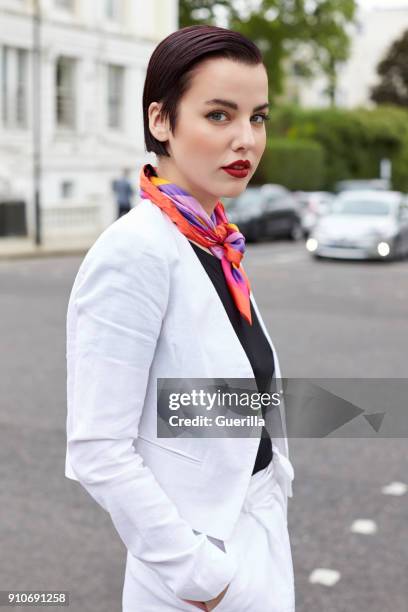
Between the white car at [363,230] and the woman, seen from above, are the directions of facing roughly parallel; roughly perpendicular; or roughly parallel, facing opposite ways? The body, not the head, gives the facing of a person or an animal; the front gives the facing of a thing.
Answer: roughly perpendicular

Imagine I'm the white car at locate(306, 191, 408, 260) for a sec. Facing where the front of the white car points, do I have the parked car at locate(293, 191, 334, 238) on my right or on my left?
on my right

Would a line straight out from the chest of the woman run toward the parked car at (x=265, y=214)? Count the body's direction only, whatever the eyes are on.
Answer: no

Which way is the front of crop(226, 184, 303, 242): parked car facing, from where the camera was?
facing the viewer and to the left of the viewer

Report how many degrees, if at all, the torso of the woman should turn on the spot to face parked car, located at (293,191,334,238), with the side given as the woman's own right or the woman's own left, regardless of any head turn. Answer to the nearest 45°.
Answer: approximately 135° to the woman's own left

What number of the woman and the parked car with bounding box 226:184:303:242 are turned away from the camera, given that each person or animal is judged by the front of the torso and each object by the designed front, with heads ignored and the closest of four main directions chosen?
0

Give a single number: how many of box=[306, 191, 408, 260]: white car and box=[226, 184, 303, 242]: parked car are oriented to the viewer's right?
0

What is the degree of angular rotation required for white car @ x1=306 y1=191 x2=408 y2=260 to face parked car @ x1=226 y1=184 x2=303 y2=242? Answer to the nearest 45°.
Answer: approximately 90° to its right

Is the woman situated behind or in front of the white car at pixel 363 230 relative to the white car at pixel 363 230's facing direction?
in front

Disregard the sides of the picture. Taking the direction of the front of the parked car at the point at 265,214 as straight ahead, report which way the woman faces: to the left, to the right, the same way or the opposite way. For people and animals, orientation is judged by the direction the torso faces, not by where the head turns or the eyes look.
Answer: to the left
